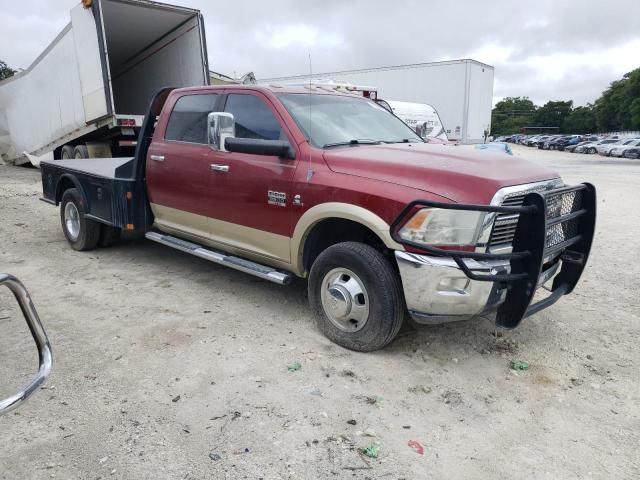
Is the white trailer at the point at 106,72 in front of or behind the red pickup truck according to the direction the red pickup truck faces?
behind

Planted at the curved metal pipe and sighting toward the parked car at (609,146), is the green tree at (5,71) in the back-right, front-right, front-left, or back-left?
front-left

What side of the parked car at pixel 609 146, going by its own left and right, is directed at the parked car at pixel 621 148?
left

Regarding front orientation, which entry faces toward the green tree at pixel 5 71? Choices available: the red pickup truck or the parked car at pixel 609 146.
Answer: the parked car

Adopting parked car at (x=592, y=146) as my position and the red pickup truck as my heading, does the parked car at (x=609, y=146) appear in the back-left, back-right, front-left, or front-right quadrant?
front-left

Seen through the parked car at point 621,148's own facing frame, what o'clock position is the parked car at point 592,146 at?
the parked car at point 592,146 is roughly at 4 o'clock from the parked car at point 621,148.

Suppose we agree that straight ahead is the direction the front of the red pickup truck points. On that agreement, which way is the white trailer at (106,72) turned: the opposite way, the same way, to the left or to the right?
the opposite way

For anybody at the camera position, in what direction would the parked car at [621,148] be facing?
facing the viewer and to the left of the viewer

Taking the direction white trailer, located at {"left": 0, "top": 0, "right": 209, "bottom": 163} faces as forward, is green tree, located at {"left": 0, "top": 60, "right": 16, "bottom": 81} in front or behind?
in front

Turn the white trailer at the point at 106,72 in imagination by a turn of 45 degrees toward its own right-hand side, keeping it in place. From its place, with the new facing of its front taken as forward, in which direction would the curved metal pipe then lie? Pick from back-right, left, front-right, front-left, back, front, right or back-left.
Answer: back

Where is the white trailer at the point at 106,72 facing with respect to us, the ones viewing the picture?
facing away from the viewer and to the left of the viewer

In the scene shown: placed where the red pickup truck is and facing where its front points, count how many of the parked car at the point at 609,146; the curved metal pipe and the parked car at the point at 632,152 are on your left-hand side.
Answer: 2

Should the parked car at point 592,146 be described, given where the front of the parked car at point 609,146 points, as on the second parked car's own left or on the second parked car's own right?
on the second parked car's own right
